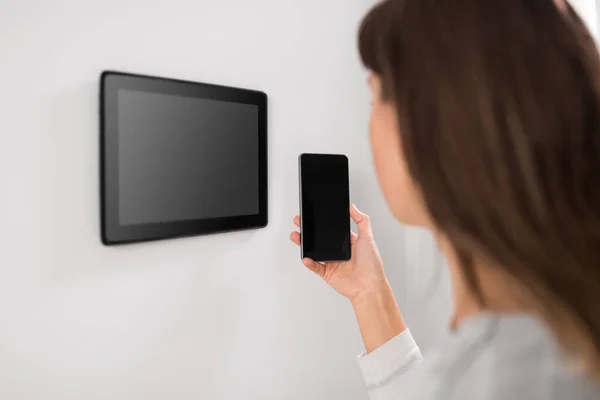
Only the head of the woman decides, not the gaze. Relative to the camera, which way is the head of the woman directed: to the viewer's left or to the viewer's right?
to the viewer's left

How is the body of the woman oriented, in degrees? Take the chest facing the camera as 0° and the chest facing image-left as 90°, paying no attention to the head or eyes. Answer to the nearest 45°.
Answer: approximately 135°

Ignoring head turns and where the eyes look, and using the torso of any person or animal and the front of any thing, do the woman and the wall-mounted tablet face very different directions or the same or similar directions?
very different directions
